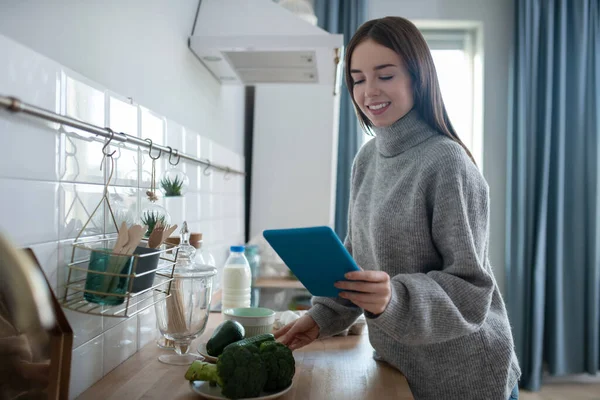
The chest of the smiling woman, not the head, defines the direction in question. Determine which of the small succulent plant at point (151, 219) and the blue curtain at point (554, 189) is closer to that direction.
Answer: the small succulent plant

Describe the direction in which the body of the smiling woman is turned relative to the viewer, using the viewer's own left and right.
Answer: facing the viewer and to the left of the viewer

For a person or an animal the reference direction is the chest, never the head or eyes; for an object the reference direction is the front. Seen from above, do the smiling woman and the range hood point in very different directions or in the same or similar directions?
very different directions

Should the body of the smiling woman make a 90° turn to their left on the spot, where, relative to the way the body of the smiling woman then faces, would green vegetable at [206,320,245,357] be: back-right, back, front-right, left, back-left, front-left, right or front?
back-right

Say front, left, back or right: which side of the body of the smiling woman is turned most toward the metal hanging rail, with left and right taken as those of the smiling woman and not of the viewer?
front

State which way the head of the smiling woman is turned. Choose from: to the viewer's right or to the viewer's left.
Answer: to the viewer's left
